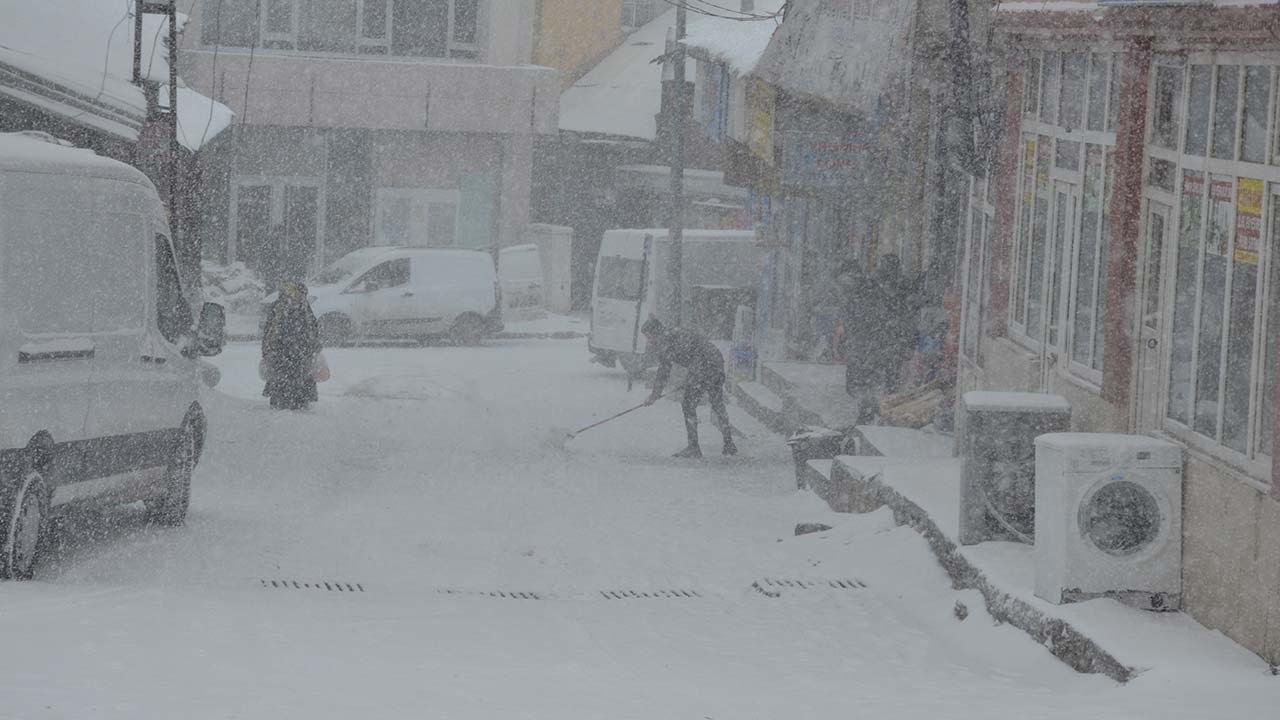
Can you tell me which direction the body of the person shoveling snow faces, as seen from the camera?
to the viewer's left

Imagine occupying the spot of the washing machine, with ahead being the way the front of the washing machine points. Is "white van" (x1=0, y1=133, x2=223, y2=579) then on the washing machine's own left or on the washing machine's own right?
on the washing machine's own right

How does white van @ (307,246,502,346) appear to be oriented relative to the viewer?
to the viewer's left

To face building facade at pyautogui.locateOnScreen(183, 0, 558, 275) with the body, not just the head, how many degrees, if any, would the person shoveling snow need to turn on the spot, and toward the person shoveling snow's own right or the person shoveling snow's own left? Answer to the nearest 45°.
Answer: approximately 90° to the person shoveling snow's own right

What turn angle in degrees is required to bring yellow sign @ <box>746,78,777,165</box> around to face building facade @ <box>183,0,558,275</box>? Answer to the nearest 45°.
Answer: approximately 90° to its right

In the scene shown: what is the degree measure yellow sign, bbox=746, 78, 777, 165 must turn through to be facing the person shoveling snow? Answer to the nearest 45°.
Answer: approximately 45° to its left

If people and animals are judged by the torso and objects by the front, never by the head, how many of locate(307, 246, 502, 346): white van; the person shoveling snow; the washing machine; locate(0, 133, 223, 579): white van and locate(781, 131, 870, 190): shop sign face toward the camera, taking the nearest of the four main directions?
2

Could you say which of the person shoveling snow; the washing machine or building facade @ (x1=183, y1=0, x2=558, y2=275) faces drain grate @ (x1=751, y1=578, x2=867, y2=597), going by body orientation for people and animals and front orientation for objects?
the building facade

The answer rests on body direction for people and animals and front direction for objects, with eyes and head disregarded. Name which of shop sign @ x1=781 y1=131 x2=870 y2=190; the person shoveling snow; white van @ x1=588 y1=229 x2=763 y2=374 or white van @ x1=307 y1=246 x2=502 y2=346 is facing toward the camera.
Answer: the shop sign

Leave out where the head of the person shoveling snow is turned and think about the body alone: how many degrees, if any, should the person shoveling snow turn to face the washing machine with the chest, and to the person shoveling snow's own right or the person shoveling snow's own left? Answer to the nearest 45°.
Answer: approximately 90° to the person shoveling snow's own left

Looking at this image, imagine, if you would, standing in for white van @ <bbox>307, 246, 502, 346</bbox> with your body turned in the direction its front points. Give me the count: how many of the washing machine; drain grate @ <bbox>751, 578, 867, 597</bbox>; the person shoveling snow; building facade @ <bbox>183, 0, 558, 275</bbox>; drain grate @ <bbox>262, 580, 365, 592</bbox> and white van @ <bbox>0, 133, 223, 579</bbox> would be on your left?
5

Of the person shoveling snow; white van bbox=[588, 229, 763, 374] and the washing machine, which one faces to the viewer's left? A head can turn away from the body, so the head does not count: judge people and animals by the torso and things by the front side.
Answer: the person shoveling snow
